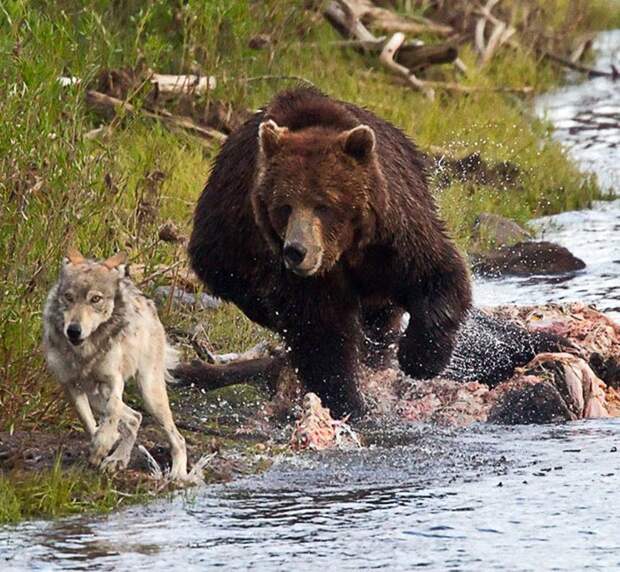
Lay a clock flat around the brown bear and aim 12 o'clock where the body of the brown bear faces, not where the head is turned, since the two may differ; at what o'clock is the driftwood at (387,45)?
The driftwood is roughly at 6 o'clock from the brown bear.

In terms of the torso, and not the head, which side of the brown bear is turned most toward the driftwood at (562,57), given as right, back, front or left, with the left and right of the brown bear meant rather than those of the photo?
back

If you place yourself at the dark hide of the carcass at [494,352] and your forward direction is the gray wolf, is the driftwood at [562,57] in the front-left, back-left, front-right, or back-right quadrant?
back-right

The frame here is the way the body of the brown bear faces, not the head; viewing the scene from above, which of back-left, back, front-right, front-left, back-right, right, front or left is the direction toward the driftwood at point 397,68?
back

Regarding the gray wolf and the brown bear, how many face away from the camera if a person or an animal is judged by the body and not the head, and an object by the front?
0

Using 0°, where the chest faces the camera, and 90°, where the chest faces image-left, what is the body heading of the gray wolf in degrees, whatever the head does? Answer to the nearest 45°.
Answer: approximately 45°

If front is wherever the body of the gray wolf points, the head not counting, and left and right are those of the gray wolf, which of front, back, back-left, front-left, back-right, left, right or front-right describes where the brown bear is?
back

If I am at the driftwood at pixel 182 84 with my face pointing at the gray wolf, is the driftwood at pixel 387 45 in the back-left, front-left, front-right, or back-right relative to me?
back-left

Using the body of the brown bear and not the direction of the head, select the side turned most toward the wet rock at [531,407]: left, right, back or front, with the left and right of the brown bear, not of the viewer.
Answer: left

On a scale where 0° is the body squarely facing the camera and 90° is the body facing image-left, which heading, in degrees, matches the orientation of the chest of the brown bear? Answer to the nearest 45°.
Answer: approximately 0°

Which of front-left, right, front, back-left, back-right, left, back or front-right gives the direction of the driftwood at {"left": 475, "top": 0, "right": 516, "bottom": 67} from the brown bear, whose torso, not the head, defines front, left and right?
back
